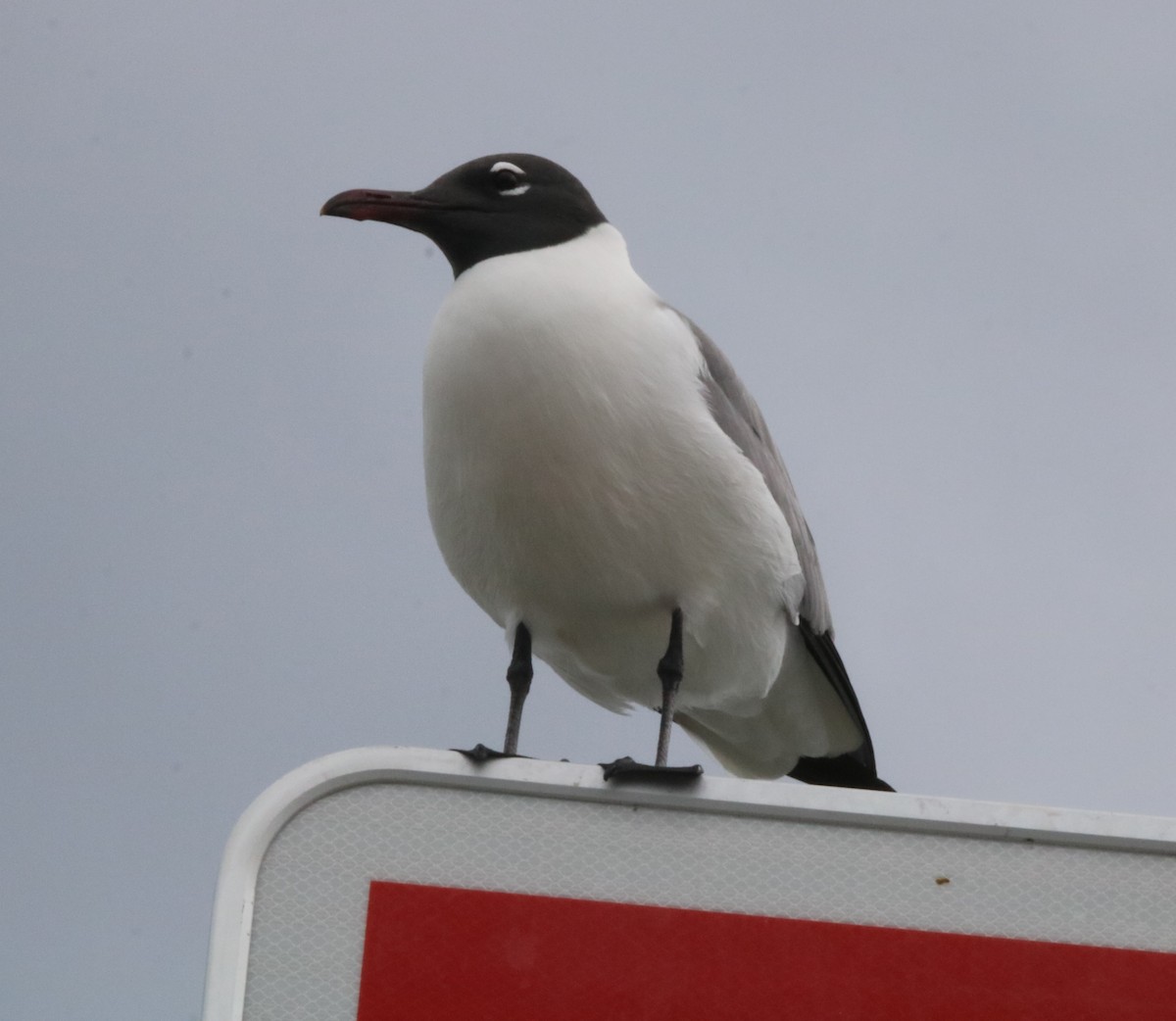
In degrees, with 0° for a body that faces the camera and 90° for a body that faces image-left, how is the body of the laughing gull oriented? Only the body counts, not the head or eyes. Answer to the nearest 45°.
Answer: approximately 45°

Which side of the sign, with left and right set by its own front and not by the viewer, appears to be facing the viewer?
front
